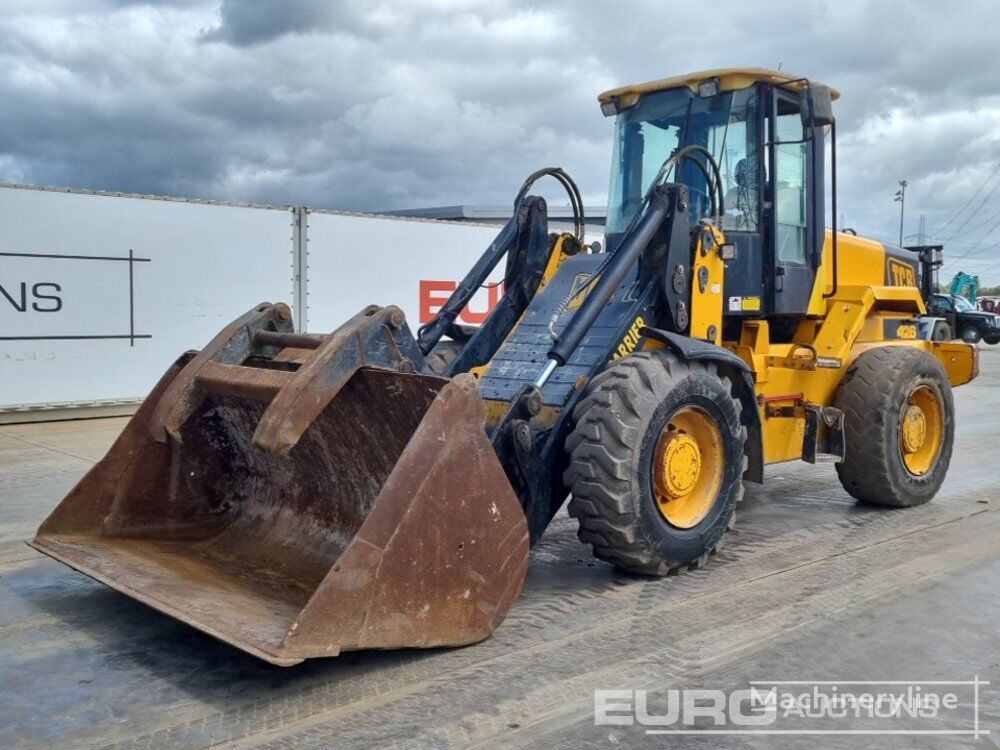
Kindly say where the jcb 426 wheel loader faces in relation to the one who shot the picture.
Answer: facing the viewer and to the left of the viewer

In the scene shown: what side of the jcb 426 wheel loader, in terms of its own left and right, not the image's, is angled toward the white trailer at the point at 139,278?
right

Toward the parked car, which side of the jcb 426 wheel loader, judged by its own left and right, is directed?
back
